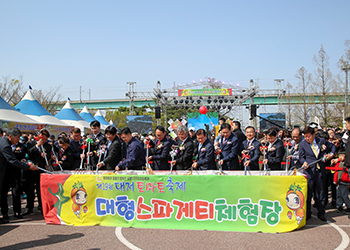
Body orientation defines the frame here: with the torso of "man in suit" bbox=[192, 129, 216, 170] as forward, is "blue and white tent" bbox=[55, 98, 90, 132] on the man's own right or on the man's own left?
on the man's own right

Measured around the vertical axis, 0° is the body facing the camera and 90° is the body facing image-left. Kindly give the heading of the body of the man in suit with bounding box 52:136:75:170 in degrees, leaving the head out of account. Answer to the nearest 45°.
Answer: approximately 45°

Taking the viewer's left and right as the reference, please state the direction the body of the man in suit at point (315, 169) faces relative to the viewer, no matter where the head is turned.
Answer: facing the viewer

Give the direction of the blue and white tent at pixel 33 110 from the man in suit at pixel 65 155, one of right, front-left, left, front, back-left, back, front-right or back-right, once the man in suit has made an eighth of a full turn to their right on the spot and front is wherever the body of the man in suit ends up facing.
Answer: right

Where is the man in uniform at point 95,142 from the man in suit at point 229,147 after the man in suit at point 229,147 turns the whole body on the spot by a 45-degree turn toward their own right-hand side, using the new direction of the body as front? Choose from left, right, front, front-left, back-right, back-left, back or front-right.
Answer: front

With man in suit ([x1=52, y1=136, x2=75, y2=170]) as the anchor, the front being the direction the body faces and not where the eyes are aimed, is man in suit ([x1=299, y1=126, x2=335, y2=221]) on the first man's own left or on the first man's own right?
on the first man's own left

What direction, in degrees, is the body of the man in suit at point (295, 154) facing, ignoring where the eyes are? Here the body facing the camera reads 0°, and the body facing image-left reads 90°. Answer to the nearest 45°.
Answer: approximately 45°

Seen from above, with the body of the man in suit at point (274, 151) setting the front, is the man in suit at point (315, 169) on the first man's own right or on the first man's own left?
on the first man's own left

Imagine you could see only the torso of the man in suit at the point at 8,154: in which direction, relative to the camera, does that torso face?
to the viewer's right

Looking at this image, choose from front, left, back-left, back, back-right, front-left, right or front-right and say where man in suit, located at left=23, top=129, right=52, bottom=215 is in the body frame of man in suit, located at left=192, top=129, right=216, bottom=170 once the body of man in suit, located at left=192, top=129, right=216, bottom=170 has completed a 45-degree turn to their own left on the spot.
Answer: right
